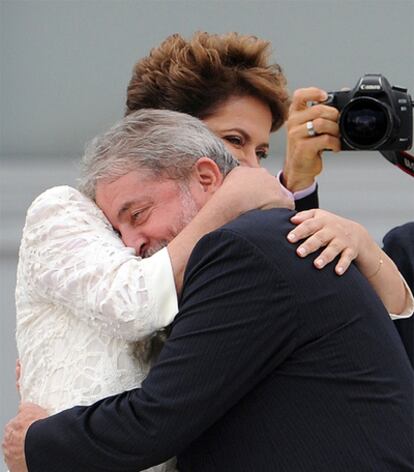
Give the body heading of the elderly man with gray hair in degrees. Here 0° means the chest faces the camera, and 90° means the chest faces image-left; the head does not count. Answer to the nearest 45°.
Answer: approximately 90°
